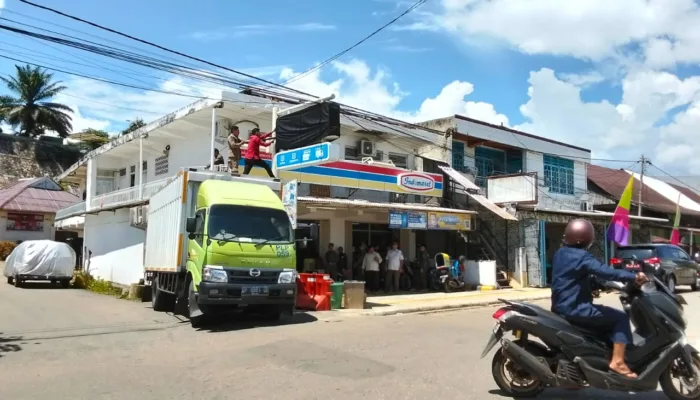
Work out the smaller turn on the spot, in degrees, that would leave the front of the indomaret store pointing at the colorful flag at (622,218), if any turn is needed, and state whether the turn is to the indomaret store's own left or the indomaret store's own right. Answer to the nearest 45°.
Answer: approximately 45° to the indomaret store's own left

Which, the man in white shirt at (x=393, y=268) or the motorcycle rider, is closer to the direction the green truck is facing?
the motorcycle rider

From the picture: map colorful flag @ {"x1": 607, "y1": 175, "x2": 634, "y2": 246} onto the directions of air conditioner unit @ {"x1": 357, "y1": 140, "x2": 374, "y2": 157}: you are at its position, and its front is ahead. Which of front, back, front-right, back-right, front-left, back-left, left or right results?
front-left

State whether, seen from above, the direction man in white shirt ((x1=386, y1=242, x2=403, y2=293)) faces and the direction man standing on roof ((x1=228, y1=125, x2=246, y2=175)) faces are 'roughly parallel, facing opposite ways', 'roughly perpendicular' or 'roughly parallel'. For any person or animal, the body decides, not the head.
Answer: roughly perpendicular

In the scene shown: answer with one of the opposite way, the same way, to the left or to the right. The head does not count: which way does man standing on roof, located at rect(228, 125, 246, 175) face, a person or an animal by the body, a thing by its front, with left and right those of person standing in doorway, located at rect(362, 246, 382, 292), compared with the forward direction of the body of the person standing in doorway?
to the left

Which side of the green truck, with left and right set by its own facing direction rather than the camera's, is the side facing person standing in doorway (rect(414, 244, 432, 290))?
left

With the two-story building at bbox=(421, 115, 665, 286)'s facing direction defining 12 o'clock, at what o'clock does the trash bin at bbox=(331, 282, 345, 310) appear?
The trash bin is roughly at 2 o'clock from the two-story building.

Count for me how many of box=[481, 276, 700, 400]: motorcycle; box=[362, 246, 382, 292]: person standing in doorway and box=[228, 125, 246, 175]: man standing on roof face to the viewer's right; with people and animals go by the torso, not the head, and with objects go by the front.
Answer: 2

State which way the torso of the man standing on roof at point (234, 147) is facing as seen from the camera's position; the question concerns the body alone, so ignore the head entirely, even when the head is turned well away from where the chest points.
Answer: to the viewer's right

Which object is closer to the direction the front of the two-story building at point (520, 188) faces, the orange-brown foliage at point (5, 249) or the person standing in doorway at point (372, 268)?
the person standing in doorway

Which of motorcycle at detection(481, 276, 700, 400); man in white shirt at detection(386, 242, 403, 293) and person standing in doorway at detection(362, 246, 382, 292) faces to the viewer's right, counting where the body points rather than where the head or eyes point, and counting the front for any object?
the motorcycle

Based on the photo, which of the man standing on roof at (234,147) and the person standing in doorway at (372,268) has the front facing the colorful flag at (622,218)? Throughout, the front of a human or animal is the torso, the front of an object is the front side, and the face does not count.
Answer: the man standing on roof

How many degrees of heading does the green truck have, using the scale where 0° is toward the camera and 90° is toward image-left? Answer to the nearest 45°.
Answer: approximately 315°
